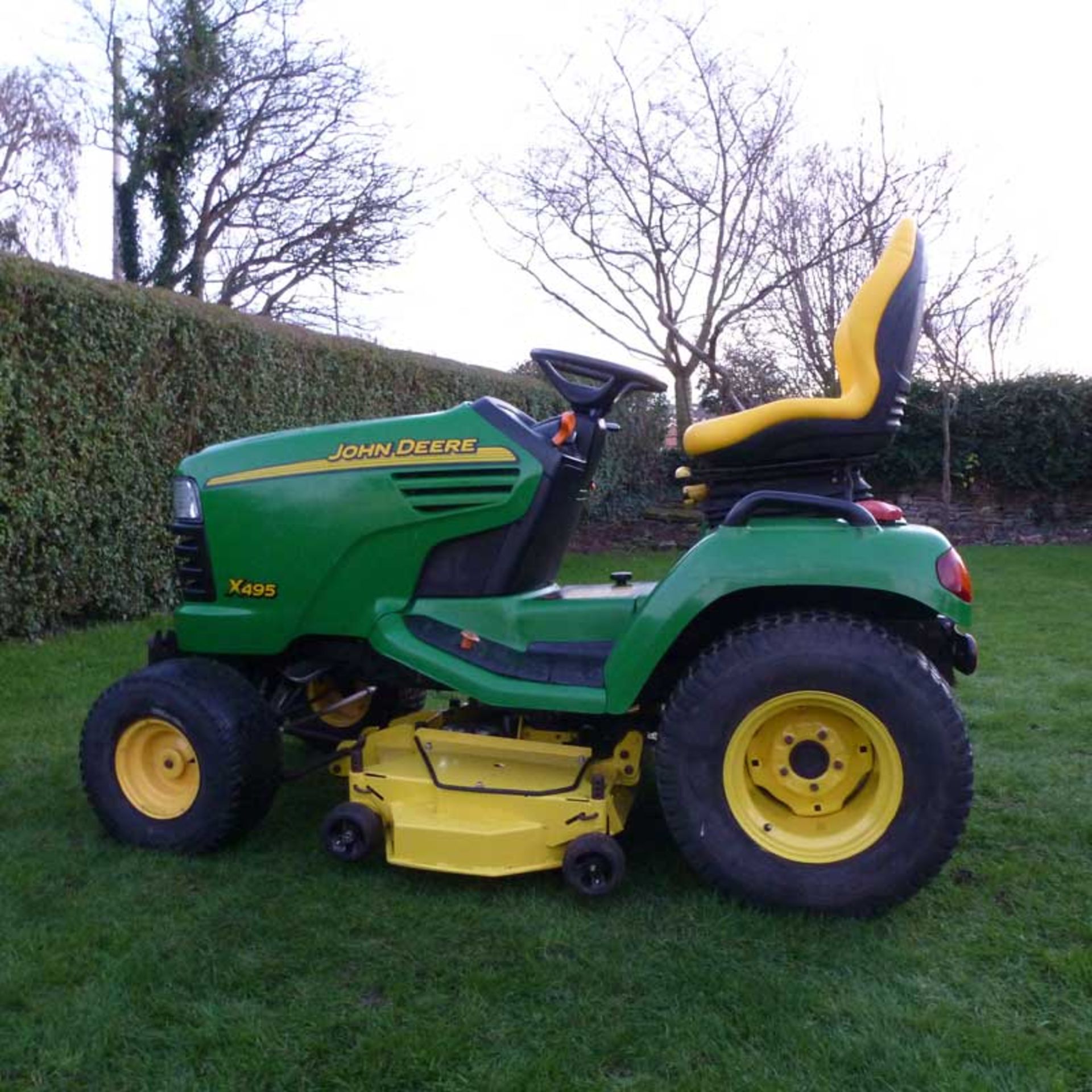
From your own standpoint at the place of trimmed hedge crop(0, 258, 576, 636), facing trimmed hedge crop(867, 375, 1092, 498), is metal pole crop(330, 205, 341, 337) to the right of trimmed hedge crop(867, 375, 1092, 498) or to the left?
left

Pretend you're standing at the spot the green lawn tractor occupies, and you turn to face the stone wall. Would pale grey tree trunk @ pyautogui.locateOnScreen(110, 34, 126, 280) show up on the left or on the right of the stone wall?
left

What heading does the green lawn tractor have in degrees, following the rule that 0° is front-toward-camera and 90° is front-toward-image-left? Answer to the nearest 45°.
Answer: approximately 90°

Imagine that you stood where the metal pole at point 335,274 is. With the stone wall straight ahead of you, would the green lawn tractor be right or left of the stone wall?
right

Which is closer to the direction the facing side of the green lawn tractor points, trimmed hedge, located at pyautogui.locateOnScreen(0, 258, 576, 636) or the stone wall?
the trimmed hedge

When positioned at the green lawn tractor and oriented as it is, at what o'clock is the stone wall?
The stone wall is roughly at 4 o'clock from the green lawn tractor.

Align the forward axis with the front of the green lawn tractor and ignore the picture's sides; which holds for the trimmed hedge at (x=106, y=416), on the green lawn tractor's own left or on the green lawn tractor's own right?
on the green lawn tractor's own right

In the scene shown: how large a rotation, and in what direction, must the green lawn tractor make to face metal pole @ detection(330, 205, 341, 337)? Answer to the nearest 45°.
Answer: approximately 90° to its right

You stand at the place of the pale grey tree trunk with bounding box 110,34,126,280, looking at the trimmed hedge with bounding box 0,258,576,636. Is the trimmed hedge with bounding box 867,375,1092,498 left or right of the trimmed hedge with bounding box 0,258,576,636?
left

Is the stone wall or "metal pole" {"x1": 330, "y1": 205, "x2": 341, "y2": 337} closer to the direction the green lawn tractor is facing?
the metal pole

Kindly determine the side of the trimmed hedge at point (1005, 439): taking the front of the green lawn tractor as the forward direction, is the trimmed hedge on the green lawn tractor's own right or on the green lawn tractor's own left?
on the green lawn tractor's own right
